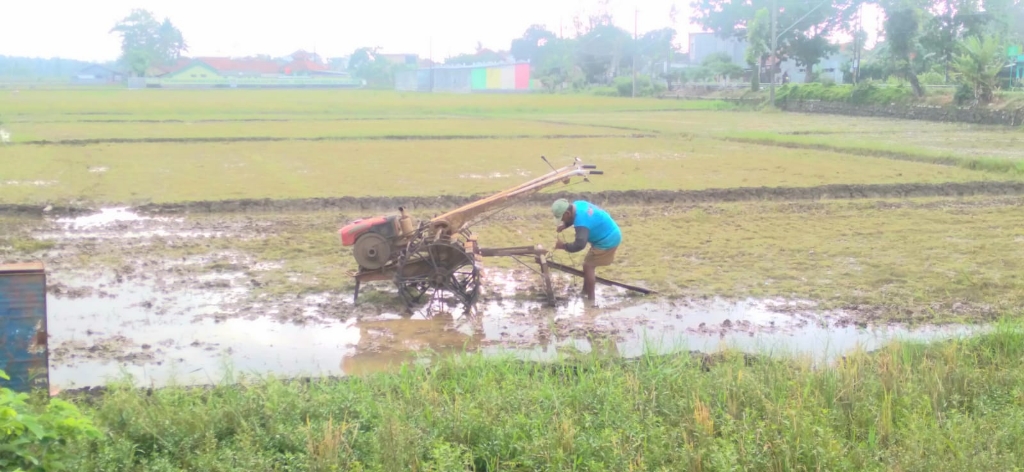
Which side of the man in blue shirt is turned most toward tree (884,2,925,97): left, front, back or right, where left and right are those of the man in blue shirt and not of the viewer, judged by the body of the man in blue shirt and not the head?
right

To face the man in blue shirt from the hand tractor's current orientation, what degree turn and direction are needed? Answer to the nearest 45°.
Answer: approximately 180°

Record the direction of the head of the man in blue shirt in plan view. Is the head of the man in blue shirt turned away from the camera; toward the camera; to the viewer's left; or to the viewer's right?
to the viewer's left

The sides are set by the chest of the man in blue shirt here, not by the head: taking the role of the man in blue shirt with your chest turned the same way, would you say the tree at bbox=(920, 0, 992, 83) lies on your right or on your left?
on your right

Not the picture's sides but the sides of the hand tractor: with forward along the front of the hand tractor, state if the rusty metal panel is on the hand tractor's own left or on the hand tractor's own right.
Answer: on the hand tractor's own left

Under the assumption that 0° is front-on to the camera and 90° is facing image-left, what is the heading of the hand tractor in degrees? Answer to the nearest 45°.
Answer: approximately 90°

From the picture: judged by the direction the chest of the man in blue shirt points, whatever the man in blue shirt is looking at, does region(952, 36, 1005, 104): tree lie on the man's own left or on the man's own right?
on the man's own right

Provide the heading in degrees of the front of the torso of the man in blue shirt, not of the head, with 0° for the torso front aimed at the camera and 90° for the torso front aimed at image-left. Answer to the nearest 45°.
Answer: approximately 90°

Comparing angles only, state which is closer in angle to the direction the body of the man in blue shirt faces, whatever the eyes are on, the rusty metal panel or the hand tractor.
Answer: the hand tractor

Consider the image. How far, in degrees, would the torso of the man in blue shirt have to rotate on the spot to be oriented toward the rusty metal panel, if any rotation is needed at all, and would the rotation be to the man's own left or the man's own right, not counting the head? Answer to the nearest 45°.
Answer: approximately 45° to the man's own left

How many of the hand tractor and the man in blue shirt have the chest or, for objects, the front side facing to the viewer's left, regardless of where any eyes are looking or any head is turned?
2

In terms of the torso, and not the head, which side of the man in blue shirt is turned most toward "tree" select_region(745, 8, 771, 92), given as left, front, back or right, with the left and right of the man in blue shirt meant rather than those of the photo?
right
